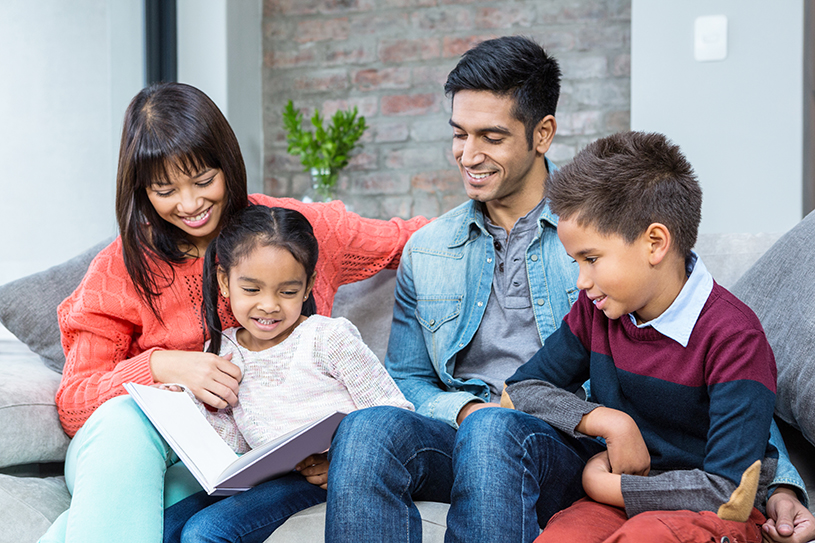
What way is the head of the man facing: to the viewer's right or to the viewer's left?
to the viewer's left

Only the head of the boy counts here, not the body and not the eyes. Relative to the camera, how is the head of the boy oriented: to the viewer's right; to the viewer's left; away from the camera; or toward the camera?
to the viewer's left

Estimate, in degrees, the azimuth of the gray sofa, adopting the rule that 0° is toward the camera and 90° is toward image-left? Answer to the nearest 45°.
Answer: approximately 0°

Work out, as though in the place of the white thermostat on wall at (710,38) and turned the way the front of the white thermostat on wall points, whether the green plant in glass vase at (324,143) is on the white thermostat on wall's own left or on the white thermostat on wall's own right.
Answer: on the white thermostat on wall's own right

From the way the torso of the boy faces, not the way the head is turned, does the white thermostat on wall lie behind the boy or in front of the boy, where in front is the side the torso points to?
behind

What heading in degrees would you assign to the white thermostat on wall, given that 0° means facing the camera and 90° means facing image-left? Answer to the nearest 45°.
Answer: approximately 0°

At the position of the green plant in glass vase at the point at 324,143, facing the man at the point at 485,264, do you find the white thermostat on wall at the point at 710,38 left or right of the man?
left

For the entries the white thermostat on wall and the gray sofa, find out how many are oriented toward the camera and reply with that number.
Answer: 2
